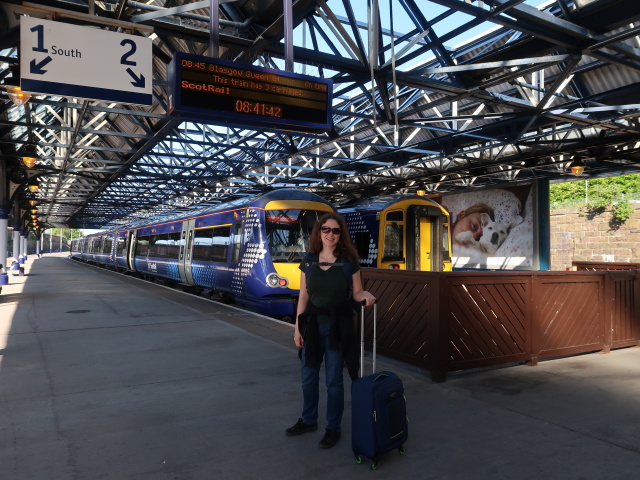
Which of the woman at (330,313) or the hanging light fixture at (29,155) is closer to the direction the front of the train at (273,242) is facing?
the woman

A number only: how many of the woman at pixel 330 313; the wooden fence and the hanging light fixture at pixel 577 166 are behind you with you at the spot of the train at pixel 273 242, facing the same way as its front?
0

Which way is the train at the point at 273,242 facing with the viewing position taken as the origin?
facing the viewer and to the right of the viewer

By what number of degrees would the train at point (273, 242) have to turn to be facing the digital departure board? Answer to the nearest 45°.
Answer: approximately 45° to its right

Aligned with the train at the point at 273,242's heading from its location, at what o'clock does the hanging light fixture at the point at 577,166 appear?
The hanging light fixture is roughly at 10 o'clock from the train.

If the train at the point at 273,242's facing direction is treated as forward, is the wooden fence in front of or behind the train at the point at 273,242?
in front

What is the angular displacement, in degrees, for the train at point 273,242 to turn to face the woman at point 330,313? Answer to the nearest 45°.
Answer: approximately 45° to its right

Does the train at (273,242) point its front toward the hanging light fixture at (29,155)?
no

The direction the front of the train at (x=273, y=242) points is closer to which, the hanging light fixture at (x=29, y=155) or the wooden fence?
the wooden fence

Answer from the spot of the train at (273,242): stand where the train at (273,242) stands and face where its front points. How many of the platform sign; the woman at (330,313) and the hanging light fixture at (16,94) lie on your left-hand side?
0

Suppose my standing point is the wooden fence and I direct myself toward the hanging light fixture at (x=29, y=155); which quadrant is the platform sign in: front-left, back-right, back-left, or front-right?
front-left

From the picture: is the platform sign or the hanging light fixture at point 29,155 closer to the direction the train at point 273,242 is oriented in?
the platform sign

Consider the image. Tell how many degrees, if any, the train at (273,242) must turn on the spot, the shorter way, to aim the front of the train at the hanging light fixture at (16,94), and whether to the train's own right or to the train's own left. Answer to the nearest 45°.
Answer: approximately 90° to the train's own right

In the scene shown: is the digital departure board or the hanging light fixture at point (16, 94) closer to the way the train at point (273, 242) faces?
the digital departure board

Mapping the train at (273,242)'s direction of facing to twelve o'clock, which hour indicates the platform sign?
The platform sign is roughly at 2 o'clock from the train.

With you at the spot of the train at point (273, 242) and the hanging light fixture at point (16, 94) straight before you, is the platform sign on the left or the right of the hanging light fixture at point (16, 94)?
left

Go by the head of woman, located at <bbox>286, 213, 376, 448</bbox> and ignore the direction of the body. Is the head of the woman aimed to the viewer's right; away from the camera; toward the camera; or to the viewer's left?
toward the camera
